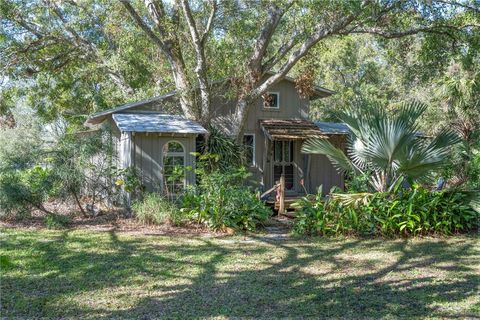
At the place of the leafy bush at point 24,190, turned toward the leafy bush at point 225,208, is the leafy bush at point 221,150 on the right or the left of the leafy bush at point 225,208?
left

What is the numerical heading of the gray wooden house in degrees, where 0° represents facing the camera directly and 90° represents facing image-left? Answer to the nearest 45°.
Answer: approximately 0°

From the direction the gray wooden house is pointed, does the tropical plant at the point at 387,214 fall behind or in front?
in front

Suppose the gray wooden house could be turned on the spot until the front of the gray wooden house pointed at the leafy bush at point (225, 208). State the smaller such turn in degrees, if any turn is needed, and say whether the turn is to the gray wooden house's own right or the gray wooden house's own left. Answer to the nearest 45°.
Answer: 0° — it already faces it

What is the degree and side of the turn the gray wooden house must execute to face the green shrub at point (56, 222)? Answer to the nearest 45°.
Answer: approximately 45° to its right

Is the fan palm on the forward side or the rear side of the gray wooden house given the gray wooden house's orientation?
on the forward side

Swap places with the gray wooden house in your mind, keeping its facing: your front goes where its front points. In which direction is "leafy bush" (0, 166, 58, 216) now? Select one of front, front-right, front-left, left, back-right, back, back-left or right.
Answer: front-right

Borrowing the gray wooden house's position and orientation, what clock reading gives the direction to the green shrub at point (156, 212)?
The green shrub is roughly at 1 o'clock from the gray wooden house.
